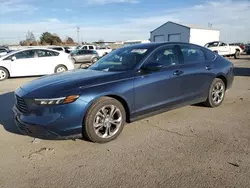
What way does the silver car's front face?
to the viewer's left

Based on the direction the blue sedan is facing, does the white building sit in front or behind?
behind

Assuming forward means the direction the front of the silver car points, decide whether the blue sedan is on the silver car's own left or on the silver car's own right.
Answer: on the silver car's own left

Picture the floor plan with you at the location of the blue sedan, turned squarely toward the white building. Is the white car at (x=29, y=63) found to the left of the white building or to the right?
left

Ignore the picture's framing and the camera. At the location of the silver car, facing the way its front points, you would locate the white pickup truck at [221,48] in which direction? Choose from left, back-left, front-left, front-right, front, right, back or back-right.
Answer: back

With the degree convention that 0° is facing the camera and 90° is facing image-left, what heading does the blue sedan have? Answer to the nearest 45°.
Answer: approximately 45°

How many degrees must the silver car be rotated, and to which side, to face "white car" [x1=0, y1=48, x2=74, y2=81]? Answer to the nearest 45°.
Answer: approximately 90° to its left
